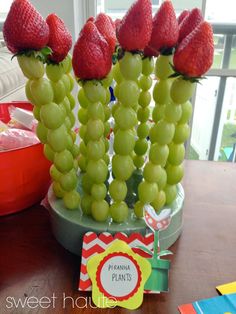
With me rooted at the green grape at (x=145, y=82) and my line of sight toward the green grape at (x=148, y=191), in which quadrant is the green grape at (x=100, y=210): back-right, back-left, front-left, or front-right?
front-right

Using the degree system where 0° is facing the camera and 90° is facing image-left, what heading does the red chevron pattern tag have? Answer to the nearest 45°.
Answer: approximately 0°
